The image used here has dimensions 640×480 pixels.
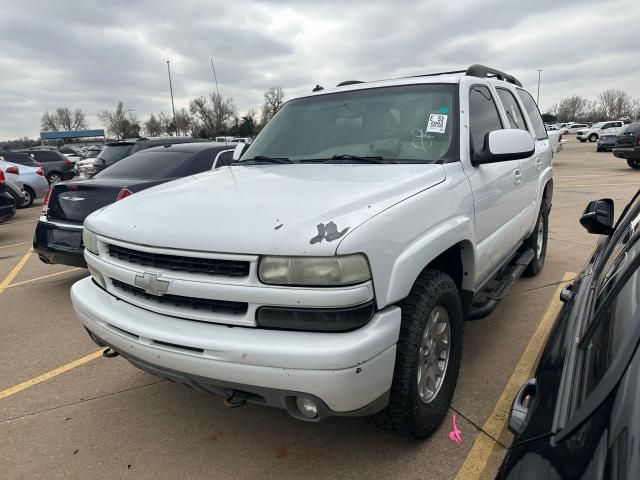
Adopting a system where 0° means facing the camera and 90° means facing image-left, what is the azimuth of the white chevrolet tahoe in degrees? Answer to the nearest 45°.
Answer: approximately 45°

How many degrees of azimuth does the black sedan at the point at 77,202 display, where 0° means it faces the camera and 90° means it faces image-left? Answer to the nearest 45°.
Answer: approximately 225°

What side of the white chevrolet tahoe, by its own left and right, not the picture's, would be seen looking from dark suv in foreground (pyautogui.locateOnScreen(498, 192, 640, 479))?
left

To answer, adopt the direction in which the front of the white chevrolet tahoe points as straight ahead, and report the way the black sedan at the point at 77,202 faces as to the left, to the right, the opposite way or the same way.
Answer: the opposite way

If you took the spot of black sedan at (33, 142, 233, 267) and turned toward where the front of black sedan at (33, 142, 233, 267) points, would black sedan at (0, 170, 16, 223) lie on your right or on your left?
on your left

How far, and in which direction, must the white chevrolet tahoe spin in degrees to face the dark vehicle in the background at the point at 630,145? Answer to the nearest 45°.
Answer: approximately 180°
